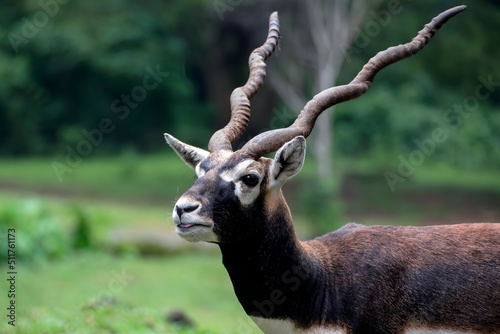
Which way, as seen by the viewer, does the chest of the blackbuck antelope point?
to the viewer's left
